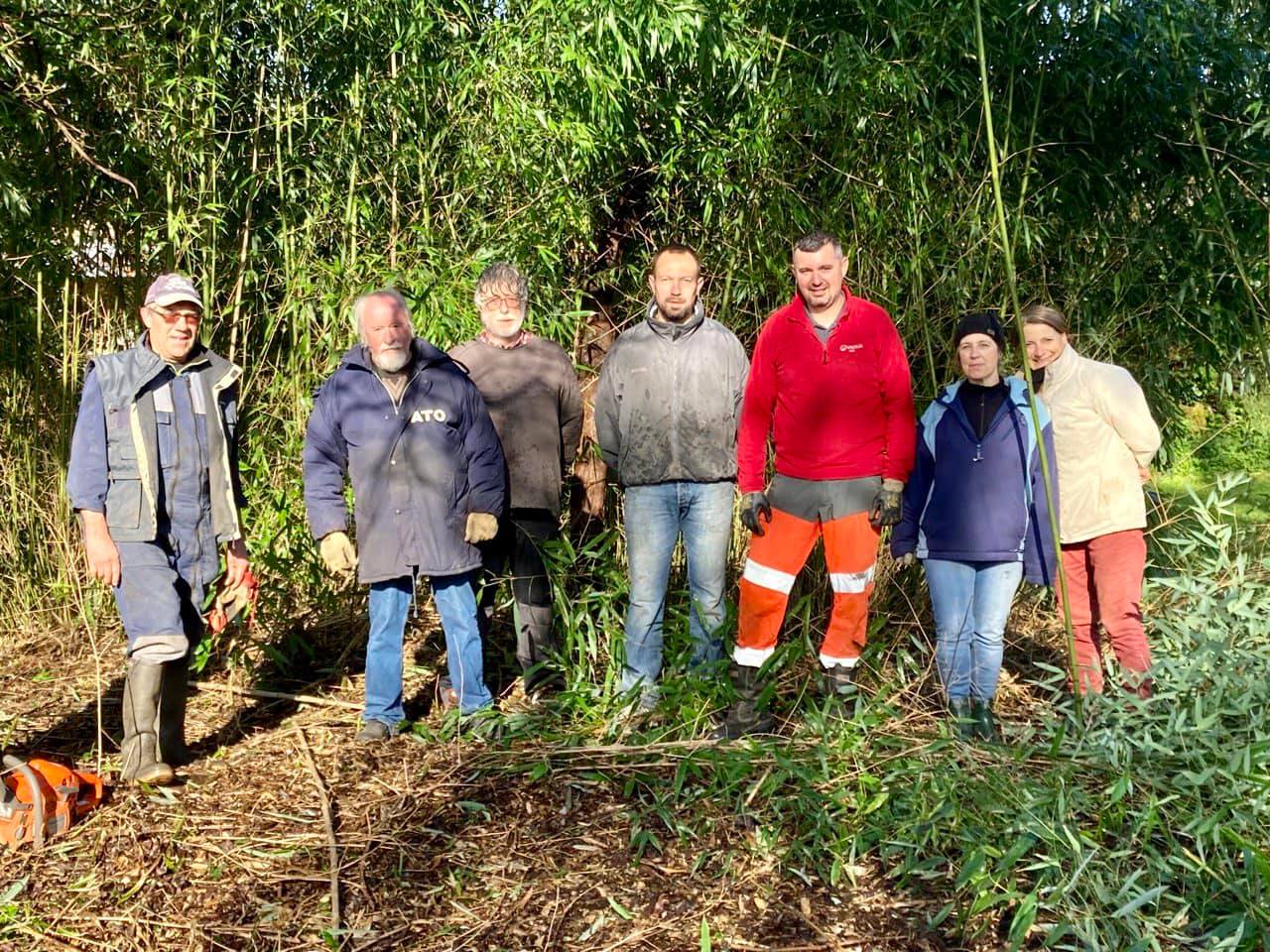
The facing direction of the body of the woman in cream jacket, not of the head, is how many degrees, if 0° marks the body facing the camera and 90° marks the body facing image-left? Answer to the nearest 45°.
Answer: approximately 45°

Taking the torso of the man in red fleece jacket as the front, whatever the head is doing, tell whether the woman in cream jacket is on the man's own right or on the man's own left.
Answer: on the man's own left

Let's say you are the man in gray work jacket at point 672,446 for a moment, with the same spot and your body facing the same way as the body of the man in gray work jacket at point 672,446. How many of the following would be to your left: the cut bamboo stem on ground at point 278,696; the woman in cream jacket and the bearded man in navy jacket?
1

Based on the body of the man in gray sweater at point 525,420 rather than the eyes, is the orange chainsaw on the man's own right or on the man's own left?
on the man's own right

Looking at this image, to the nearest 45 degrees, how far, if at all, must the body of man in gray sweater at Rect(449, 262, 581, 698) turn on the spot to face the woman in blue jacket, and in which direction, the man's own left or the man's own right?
approximately 45° to the man's own left
